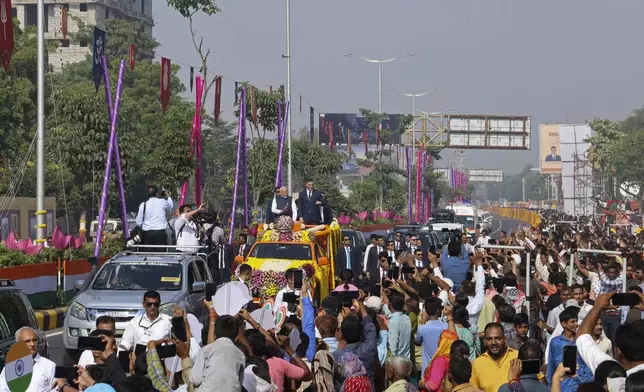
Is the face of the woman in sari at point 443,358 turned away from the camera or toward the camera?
away from the camera

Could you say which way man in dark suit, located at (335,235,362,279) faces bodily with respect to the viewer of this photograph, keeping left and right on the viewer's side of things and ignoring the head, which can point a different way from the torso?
facing the viewer

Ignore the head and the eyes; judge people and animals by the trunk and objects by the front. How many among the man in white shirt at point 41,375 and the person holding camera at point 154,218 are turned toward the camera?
1

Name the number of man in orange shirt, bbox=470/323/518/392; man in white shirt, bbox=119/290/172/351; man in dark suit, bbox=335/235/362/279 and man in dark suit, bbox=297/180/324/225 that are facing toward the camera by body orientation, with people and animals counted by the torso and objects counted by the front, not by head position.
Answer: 4

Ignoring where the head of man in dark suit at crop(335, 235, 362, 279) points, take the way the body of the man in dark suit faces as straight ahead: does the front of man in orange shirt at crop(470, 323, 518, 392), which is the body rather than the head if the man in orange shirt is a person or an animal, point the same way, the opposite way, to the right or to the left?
the same way

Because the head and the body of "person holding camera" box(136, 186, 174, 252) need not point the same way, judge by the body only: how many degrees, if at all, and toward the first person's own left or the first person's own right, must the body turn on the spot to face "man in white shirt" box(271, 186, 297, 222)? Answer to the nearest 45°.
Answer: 0° — they already face them

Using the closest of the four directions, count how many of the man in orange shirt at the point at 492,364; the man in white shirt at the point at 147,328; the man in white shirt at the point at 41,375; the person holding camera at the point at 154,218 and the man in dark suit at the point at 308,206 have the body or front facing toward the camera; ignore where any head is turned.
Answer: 4

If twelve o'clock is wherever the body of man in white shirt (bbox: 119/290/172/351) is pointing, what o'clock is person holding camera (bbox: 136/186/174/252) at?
The person holding camera is roughly at 6 o'clock from the man in white shirt.

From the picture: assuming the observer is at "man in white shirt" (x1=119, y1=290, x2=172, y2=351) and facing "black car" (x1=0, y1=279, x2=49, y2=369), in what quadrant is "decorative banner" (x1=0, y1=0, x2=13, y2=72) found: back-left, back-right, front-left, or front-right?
front-right

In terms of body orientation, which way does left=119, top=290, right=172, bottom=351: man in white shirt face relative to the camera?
toward the camera

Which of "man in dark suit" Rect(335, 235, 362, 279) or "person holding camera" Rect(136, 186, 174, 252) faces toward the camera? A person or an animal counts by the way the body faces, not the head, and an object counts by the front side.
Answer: the man in dark suit

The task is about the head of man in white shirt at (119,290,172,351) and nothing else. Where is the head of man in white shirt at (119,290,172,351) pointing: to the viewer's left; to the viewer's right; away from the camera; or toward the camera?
toward the camera

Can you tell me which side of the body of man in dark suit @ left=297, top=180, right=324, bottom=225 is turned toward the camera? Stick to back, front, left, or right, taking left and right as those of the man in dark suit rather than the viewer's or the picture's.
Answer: front

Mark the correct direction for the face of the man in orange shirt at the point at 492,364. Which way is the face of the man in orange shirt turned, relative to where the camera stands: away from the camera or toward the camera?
toward the camera

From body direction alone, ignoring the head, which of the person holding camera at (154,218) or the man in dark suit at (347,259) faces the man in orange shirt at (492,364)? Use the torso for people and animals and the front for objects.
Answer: the man in dark suit

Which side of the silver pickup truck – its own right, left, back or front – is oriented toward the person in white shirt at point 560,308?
left

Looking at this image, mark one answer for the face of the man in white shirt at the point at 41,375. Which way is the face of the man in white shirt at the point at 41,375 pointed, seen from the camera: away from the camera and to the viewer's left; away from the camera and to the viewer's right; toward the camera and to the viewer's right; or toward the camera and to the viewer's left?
toward the camera and to the viewer's right
